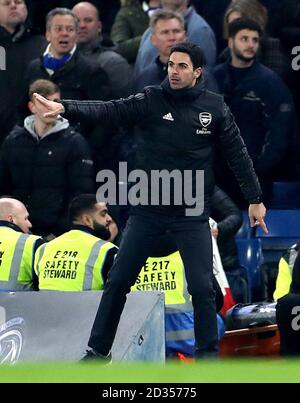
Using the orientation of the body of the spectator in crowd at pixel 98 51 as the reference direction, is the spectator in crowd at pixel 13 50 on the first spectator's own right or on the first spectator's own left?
on the first spectator's own right

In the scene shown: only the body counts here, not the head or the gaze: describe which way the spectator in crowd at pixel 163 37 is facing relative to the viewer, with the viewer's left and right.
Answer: facing the viewer

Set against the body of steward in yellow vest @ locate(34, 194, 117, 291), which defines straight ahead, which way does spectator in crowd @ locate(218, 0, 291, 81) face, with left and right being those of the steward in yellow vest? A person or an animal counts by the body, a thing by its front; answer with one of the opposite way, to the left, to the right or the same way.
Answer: the opposite way

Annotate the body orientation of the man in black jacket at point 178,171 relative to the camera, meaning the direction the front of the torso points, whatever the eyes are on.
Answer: toward the camera

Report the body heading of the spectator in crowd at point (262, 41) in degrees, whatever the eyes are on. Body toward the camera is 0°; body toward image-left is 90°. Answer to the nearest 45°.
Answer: approximately 45°

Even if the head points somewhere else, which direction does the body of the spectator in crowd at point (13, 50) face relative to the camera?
toward the camera

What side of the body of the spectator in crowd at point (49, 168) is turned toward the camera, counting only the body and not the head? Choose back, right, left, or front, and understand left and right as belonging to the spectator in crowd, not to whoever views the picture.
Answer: front

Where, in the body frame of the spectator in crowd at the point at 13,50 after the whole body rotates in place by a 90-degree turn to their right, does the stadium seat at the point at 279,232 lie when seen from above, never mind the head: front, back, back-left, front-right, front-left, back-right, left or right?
back

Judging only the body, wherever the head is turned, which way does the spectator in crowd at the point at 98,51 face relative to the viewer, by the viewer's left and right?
facing the viewer and to the left of the viewer
